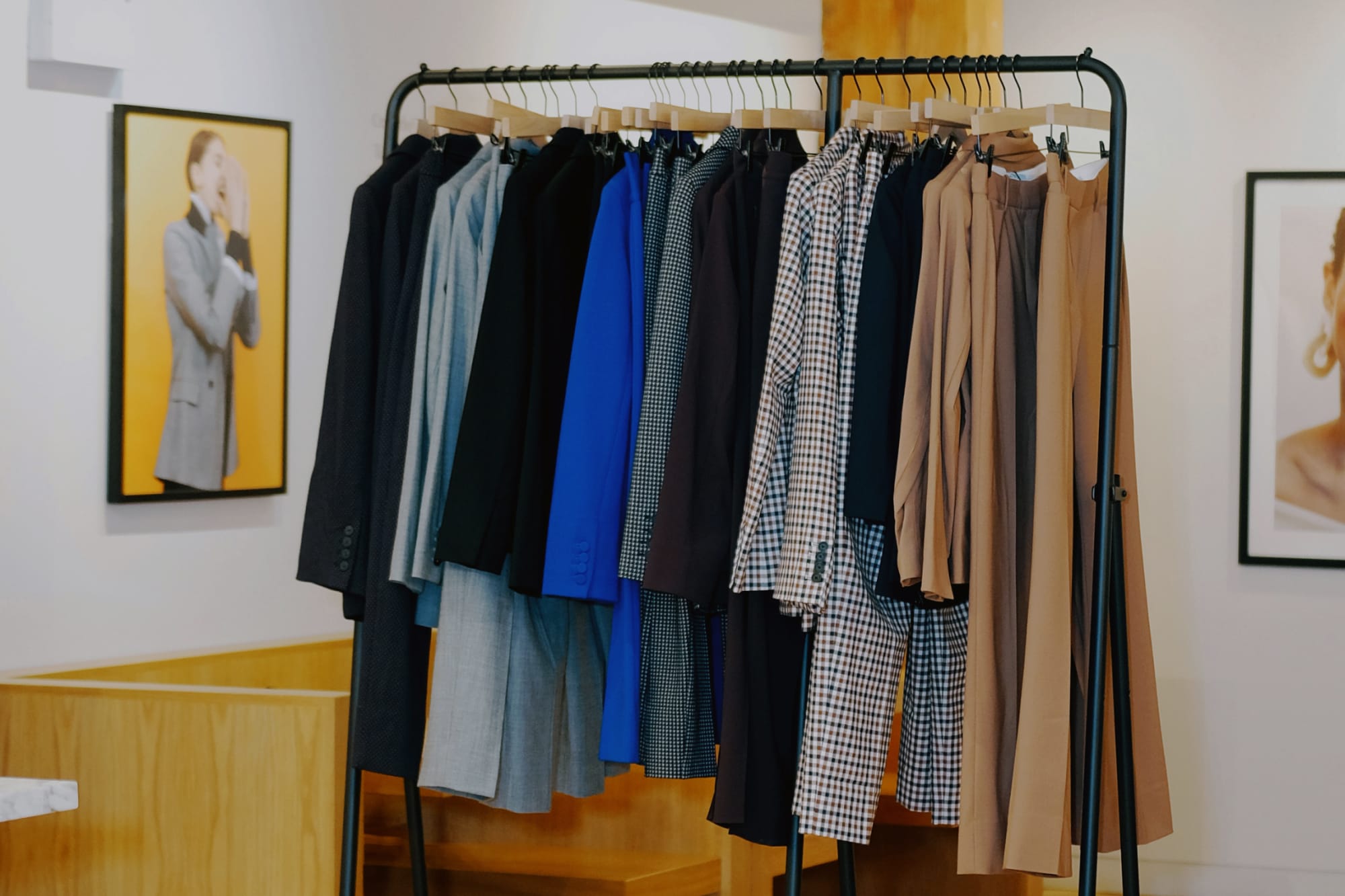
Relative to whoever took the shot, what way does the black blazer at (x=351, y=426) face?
facing away from the viewer and to the left of the viewer

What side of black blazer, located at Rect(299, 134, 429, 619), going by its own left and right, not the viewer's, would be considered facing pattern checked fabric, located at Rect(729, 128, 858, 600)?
back

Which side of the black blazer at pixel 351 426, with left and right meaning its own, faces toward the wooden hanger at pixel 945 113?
back

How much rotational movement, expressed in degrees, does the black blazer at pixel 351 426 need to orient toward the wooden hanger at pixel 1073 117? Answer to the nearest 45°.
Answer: approximately 180°

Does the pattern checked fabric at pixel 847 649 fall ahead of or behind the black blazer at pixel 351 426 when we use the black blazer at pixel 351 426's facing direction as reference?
behind
